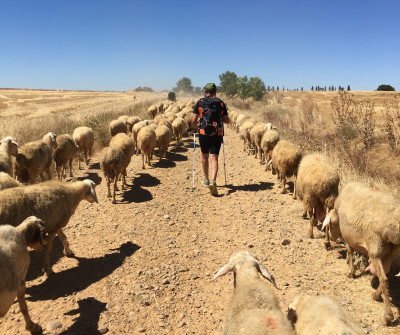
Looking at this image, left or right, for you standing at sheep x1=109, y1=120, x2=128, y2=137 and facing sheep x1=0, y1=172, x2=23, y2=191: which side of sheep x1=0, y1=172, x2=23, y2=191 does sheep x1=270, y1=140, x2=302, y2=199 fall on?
left

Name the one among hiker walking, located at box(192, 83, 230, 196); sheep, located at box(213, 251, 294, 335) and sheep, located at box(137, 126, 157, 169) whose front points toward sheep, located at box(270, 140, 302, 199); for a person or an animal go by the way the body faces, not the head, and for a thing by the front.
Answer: sheep, located at box(213, 251, 294, 335)

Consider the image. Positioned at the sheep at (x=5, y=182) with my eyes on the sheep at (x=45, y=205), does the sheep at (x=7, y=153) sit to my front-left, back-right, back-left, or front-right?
back-left

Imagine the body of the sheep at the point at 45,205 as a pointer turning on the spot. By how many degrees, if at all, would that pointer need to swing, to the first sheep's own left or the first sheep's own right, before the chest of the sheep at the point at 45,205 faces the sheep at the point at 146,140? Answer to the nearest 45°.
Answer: approximately 45° to the first sheep's own left

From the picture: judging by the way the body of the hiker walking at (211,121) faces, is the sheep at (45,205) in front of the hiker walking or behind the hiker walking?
behind

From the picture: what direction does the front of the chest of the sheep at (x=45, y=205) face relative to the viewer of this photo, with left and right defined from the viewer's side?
facing to the right of the viewer

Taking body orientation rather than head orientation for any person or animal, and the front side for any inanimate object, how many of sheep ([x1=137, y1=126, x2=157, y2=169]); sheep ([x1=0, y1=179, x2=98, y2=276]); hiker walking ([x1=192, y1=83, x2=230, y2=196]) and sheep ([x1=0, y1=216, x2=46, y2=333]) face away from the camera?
2

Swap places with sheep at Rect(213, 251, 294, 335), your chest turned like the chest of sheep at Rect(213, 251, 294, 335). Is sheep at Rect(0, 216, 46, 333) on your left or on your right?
on your left

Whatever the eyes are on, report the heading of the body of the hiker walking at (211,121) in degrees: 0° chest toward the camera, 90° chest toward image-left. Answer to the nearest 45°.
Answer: approximately 180°

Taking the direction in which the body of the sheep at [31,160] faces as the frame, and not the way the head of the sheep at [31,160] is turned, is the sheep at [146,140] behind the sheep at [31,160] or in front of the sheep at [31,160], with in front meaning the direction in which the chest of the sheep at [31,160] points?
in front
